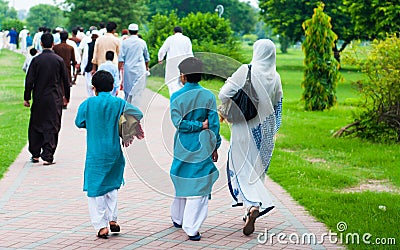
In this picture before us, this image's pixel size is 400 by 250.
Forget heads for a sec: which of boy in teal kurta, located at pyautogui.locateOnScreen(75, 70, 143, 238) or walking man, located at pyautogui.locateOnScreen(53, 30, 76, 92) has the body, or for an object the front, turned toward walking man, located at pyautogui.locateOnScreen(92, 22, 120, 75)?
the boy in teal kurta

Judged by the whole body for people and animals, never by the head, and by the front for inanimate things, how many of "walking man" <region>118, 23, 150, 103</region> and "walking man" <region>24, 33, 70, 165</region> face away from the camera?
2

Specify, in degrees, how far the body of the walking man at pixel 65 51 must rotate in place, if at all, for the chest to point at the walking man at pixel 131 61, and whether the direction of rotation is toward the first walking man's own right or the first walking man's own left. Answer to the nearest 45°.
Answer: approximately 135° to the first walking man's own right

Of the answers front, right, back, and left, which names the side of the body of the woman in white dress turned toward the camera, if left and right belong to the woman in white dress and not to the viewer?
back

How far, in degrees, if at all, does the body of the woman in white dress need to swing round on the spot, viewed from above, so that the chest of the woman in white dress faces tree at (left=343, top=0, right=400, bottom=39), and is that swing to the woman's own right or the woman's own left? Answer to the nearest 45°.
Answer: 0° — they already face it

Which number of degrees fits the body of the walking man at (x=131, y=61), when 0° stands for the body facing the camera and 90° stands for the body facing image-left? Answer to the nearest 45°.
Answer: approximately 180°

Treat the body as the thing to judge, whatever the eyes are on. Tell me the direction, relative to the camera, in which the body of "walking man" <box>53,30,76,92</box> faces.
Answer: away from the camera

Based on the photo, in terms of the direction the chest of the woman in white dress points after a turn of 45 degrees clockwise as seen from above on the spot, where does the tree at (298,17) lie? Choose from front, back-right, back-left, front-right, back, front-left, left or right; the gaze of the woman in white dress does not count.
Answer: front-left

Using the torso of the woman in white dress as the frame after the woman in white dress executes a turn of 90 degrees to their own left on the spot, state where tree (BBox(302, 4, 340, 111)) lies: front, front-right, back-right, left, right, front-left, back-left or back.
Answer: right

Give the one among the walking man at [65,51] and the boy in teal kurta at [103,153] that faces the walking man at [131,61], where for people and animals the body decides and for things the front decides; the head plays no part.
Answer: the boy in teal kurta

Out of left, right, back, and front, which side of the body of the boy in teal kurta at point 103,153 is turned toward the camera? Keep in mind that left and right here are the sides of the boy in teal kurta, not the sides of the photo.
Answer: back

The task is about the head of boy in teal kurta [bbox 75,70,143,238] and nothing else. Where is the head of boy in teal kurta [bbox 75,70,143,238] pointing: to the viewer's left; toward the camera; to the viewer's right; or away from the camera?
away from the camera

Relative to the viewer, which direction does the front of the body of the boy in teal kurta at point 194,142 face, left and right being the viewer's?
facing away from the viewer

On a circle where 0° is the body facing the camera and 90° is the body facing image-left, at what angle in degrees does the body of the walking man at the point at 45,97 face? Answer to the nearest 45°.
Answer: approximately 180°

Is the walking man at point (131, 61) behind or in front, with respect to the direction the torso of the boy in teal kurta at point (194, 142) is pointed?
in front

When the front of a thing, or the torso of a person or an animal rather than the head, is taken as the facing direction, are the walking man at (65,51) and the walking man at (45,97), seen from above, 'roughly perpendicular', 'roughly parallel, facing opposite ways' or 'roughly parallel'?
roughly parallel

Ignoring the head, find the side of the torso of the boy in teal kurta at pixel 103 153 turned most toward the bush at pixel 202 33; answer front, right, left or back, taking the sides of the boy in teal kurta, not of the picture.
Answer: front
